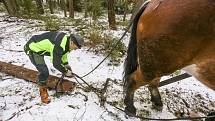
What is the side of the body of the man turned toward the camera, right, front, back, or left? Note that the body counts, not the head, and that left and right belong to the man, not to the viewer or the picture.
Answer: right

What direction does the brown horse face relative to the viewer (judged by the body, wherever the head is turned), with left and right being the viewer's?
facing to the right of the viewer

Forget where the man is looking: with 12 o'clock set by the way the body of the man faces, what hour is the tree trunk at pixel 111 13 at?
The tree trunk is roughly at 10 o'clock from the man.

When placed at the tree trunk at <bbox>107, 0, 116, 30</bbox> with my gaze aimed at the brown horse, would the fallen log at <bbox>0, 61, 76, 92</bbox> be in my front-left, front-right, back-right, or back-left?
front-right
